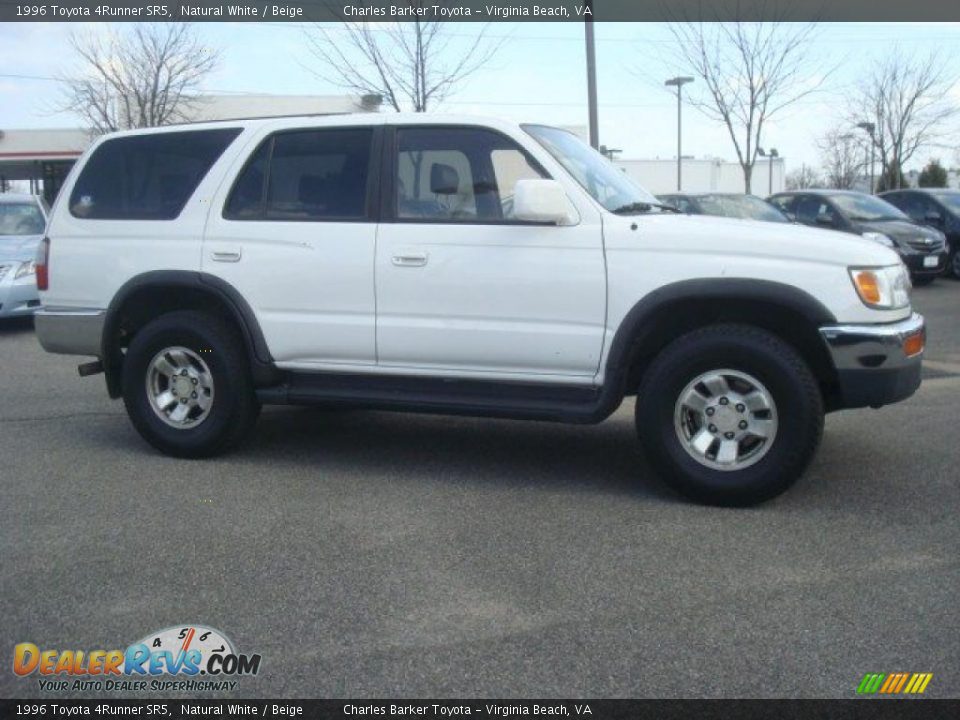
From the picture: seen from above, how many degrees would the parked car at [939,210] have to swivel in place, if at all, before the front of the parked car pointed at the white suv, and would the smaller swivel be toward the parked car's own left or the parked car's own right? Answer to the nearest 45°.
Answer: approximately 45° to the parked car's own right

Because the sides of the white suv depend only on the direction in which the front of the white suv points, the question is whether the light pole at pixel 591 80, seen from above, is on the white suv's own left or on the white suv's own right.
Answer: on the white suv's own left

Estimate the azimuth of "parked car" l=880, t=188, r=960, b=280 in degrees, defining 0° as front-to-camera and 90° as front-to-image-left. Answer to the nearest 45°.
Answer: approximately 315°

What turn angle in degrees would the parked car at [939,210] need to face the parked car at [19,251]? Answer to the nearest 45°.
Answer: approximately 90° to its right

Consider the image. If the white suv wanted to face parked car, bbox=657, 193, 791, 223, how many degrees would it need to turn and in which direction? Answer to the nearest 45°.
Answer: approximately 90° to its left

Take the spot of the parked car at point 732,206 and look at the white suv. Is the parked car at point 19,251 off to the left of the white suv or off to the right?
right

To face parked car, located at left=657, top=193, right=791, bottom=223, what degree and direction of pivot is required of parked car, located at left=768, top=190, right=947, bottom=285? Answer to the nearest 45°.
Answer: approximately 90° to its right

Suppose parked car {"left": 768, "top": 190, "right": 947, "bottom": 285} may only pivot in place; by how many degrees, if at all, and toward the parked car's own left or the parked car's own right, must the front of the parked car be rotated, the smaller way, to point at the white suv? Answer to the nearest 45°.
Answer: approximately 45° to the parked car's own right

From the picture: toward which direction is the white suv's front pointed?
to the viewer's right
